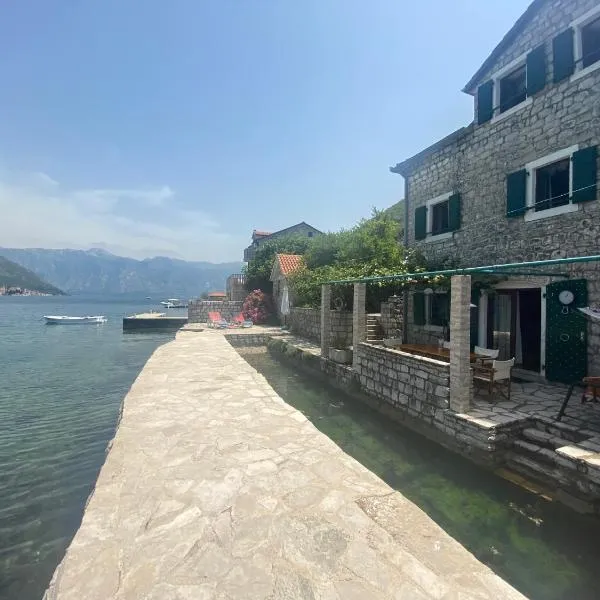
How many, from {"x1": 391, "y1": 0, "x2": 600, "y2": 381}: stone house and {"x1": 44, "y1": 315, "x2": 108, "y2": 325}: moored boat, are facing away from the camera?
0

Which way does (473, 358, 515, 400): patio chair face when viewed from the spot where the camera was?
facing away from the viewer and to the left of the viewer

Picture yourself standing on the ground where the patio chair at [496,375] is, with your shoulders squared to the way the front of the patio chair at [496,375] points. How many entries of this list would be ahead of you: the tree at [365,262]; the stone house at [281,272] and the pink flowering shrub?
3

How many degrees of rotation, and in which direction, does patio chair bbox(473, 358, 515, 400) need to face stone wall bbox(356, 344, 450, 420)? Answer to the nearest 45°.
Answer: approximately 45° to its left

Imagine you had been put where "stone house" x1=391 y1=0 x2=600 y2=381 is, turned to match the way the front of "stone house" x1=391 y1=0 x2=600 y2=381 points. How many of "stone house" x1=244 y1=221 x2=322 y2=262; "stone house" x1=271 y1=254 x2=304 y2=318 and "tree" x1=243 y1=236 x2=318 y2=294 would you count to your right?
3

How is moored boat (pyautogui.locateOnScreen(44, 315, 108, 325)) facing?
to the viewer's left
